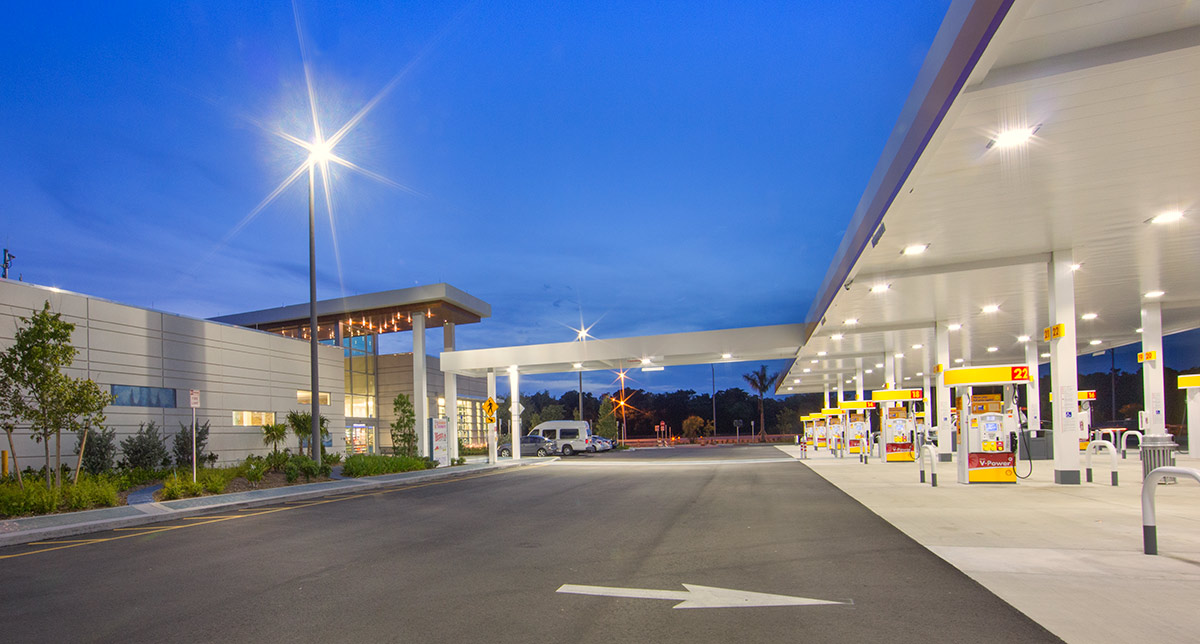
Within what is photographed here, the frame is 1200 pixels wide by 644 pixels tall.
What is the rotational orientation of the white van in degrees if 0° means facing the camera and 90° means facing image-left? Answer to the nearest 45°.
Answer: approximately 135°

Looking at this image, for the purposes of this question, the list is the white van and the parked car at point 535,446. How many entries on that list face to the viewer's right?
0

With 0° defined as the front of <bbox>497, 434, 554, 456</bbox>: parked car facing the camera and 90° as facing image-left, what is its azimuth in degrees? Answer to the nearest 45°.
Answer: approximately 90°

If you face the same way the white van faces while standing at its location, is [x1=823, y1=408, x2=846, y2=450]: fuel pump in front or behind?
behind

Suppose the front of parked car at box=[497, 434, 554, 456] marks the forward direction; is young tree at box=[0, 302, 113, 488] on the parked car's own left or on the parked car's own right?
on the parked car's own left

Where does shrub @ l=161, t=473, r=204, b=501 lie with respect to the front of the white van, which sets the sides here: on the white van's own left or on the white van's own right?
on the white van's own left

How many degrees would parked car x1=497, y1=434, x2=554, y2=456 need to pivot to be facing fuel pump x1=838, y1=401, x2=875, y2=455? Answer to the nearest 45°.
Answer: approximately 135° to its left

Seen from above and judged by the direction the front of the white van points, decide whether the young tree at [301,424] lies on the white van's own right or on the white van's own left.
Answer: on the white van's own left
